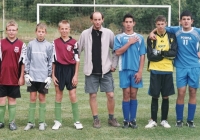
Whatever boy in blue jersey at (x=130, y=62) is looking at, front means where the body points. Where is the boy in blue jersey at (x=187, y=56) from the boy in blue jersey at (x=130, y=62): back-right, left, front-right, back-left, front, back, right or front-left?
left

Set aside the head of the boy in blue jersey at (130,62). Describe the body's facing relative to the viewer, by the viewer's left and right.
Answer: facing the viewer

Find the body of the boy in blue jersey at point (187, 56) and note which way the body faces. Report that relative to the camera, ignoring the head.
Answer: toward the camera

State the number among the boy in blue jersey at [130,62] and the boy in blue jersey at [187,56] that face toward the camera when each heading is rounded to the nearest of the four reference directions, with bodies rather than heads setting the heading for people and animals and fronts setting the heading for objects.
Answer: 2

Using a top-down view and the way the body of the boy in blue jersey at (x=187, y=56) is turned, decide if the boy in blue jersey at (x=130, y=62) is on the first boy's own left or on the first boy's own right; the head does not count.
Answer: on the first boy's own right

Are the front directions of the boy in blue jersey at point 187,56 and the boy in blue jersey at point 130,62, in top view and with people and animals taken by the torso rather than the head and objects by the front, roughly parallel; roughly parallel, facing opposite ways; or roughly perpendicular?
roughly parallel
